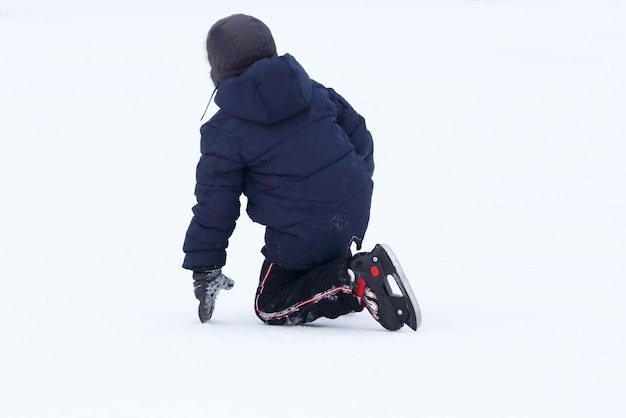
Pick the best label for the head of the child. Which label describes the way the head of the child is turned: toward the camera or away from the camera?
away from the camera

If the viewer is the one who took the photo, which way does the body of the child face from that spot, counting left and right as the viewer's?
facing away from the viewer and to the left of the viewer
